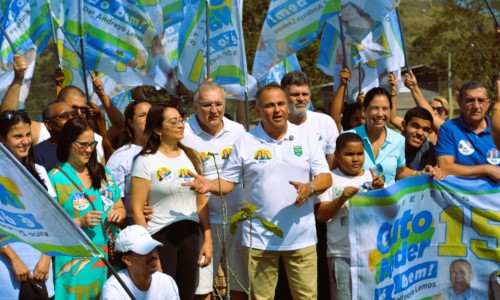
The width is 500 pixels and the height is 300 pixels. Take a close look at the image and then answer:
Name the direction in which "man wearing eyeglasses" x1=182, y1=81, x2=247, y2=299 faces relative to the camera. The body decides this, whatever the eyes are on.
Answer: toward the camera

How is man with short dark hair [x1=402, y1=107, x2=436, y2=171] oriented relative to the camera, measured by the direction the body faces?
toward the camera

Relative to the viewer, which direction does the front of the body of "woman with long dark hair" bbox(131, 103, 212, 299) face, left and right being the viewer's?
facing the viewer and to the right of the viewer

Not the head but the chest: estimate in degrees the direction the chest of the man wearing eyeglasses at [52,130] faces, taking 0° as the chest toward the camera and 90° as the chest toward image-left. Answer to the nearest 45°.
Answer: approximately 315°

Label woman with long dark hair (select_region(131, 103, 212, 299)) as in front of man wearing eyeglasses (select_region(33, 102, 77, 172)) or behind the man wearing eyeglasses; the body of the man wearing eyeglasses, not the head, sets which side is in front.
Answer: in front

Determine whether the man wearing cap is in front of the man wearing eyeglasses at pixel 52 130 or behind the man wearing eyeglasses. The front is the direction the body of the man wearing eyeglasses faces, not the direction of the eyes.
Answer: in front

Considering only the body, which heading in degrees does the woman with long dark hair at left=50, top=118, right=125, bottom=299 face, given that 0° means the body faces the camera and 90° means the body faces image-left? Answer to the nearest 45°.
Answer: approximately 315°

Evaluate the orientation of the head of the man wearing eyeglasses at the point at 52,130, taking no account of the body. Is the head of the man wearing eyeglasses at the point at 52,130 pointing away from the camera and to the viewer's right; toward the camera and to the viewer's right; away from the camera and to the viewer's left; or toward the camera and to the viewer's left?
toward the camera and to the viewer's right

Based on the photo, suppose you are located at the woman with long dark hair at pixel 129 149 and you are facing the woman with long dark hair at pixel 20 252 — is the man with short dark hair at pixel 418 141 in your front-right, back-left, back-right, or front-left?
back-left

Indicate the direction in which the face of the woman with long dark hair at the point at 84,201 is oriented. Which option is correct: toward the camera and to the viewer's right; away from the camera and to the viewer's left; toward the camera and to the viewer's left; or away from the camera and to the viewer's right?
toward the camera and to the viewer's right

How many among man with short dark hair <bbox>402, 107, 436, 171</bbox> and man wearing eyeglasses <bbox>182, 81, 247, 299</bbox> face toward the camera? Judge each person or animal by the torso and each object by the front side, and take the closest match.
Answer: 2

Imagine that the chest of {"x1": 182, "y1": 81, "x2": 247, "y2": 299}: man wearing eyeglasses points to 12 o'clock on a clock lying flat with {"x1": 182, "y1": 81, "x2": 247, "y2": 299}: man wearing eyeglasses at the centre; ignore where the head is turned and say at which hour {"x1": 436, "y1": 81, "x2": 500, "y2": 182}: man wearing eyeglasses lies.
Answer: {"x1": 436, "y1": 81, "x2": 500, "y2": 182}: man wearing eyeglasses is roughly at 9 o'clock from {"x1": 182, "y1": 81, "x2": 247, "y2": 299}: man wearing eyeglasses.
